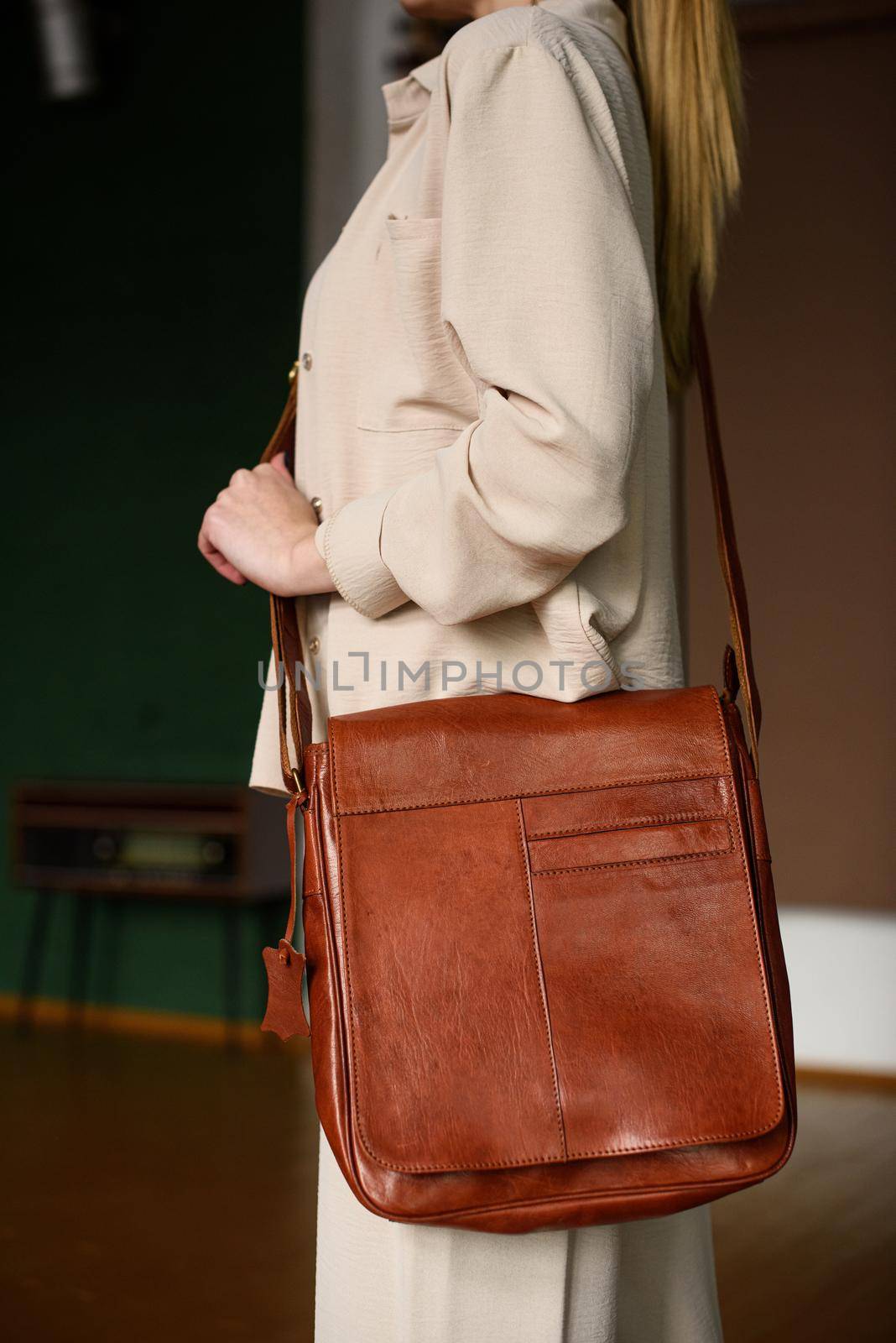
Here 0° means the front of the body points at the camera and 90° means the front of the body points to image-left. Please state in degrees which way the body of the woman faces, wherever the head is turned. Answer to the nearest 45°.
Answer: approximately 90°
